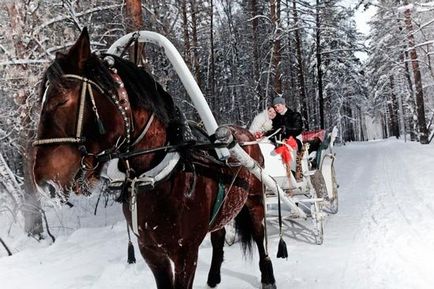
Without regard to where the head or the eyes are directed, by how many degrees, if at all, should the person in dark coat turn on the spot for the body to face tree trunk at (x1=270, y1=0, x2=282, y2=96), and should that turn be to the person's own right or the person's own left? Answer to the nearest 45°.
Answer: approximately 135° to the person's own right

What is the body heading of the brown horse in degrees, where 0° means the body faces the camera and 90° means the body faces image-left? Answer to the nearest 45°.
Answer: approximately 45°

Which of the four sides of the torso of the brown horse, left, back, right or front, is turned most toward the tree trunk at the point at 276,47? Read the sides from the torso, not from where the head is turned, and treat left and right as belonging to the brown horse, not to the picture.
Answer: back

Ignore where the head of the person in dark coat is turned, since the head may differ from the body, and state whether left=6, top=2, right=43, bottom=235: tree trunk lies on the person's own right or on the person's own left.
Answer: on the person's own right

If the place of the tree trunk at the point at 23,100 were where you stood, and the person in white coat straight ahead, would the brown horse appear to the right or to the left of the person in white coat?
right

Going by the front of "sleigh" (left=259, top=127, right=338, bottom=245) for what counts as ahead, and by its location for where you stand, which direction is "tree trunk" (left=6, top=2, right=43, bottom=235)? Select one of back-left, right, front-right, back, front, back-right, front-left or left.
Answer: front-right

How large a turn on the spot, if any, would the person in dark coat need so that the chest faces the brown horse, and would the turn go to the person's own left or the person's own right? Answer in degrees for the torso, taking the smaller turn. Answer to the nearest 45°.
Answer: approximately 45° to the person's own left

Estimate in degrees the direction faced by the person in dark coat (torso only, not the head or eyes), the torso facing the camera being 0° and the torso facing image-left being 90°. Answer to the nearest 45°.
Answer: approximately 45°

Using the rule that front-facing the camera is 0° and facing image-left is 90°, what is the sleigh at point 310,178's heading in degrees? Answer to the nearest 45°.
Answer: approximately 45°
